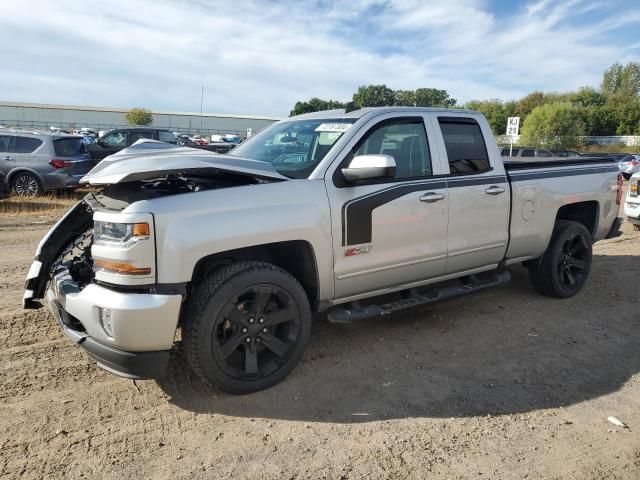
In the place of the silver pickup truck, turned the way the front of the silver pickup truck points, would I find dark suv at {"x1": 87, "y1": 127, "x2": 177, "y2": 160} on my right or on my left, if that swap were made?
on my right

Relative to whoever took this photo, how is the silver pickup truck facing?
facing the viewer and to the left of the viewer

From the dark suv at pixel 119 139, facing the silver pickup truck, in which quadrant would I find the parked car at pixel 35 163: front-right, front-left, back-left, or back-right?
front-right

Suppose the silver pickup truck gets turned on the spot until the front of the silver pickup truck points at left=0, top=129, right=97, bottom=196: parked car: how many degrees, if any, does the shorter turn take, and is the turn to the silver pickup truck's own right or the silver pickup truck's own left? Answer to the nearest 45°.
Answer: approximately 90° to the silver pickup truck's own right

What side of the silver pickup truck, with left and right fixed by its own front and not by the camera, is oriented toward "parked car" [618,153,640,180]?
back

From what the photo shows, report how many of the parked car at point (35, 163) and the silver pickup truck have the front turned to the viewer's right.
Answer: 0

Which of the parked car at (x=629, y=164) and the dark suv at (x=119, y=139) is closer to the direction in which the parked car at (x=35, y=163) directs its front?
the dark suv

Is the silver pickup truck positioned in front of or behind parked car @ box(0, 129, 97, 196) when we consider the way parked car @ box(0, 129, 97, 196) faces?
behind

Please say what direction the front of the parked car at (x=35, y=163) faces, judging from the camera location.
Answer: facing away from the viewer and to the left of the viewer

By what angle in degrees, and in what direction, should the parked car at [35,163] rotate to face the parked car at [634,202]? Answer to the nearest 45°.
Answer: approximately 180°
